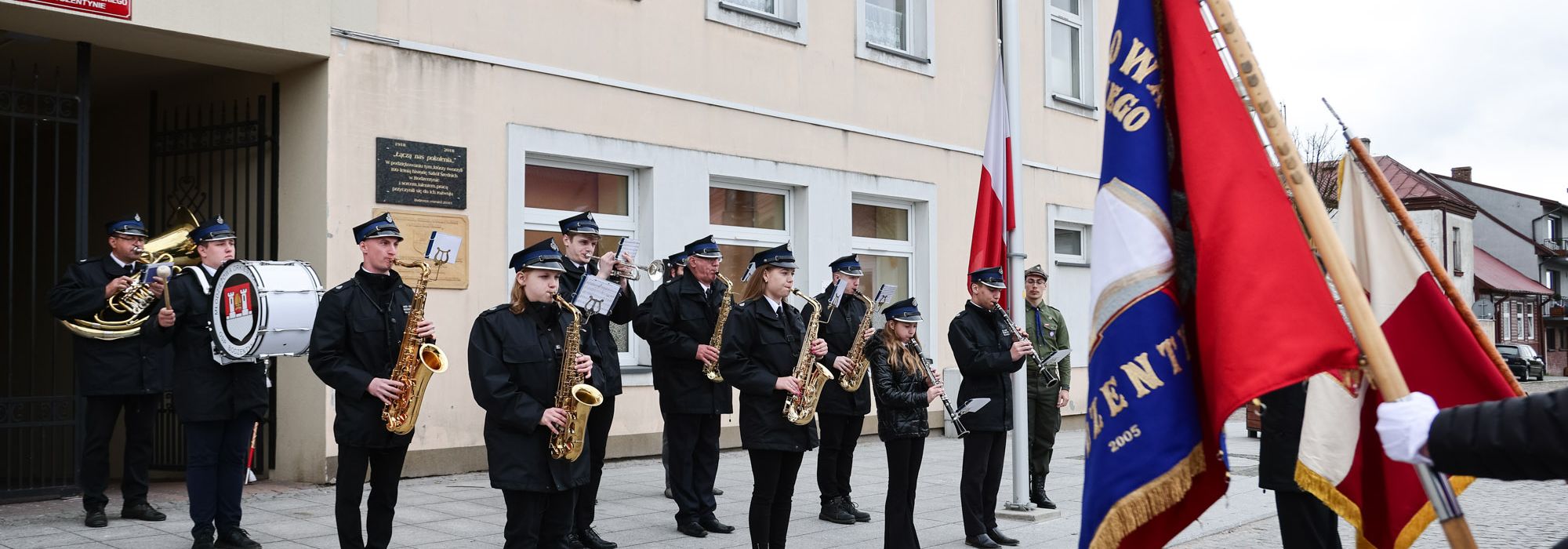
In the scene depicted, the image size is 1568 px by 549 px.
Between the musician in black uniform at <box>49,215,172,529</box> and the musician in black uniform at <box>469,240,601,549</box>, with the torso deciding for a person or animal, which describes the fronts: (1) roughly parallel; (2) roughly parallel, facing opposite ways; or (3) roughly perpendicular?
roughly parallel

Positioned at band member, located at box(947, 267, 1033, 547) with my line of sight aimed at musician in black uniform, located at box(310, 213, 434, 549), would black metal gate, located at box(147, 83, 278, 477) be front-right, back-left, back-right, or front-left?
front-right

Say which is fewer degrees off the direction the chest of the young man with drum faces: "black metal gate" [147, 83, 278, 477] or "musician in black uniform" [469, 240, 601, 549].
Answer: the musician in black uniform

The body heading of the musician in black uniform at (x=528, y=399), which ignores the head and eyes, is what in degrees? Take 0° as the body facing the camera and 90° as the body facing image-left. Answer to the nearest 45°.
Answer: approximately 315°

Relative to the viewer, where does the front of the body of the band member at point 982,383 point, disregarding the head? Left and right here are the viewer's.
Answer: facing the viewer and to the right of the viewer

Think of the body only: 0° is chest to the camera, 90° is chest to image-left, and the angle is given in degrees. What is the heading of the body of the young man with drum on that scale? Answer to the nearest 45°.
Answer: approximately 315°

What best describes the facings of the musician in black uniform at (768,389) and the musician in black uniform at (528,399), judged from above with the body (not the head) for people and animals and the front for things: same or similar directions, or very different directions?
same or similar directions

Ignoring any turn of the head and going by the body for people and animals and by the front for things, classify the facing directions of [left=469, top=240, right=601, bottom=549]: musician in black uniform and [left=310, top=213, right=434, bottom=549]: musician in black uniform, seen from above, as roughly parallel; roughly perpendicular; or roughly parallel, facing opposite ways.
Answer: roughly parallel

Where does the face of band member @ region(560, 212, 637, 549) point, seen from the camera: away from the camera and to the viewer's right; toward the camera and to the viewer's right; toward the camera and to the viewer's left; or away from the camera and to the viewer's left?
toward the camera and to the viewer's right

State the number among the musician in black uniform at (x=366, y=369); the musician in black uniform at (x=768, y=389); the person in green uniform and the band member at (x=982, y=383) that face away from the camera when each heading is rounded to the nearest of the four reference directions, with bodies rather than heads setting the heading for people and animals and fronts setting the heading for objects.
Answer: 0

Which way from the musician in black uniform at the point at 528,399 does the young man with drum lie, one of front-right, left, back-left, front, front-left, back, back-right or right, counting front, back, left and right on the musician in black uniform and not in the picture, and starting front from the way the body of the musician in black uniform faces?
back

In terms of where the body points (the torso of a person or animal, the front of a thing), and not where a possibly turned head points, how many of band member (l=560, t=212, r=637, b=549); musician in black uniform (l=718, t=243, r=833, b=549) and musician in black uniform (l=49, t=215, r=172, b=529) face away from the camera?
0

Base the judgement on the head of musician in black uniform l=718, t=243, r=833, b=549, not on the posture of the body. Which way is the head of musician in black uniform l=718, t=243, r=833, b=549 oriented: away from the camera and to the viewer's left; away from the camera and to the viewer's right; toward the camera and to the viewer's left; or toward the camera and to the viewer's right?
toward the camera and to the viewer's right
